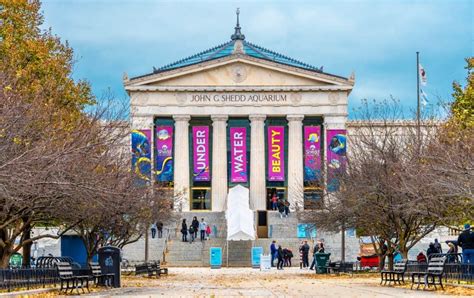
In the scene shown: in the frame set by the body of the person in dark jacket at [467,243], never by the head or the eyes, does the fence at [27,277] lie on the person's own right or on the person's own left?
on the person's own left

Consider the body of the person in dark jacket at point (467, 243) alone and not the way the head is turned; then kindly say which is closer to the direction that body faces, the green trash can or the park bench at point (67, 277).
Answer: the green trash can

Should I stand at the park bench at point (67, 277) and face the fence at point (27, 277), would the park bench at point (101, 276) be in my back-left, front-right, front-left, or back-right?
back-right

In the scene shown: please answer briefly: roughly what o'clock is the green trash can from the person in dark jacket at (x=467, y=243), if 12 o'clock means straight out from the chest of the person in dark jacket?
The green trash can is roughly at 11 o'clock from the person in dark jacket.

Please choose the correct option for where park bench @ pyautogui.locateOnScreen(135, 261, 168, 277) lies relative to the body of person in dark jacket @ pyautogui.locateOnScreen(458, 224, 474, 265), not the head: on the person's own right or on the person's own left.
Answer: on the person's own left

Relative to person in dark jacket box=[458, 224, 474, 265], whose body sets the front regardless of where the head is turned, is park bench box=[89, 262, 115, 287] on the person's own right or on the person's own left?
on the person's own left

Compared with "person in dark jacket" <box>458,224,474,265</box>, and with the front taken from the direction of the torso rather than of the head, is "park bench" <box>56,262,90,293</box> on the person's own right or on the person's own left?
on the person's own left

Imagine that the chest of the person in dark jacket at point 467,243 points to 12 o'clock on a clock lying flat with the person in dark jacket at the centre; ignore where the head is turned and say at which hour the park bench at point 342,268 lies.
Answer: The park bench is roughly at 11 o'clock from the person in dark jacket.
